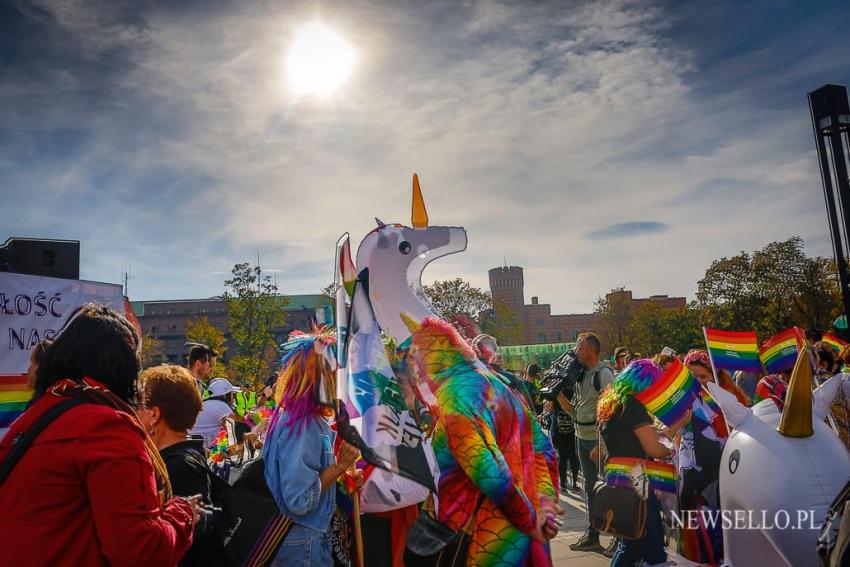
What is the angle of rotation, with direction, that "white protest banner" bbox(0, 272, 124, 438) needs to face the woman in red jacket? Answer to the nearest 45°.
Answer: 0° — it already faces them

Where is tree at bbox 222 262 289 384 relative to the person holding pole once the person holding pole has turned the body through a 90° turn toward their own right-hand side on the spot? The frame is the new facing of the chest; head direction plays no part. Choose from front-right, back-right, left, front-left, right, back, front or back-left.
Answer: back

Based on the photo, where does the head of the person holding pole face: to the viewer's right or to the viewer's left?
to the viewer's right

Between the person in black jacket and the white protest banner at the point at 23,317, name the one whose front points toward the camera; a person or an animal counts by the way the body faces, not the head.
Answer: the white protest banner

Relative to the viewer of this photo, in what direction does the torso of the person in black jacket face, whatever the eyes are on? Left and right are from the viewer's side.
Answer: facing away from the viewer and to the left of the viewer

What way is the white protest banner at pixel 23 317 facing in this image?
toward the camera

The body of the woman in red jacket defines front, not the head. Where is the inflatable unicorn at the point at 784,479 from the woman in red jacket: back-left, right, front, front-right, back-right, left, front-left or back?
front-right

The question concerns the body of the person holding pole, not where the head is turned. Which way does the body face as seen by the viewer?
to the viewer's right

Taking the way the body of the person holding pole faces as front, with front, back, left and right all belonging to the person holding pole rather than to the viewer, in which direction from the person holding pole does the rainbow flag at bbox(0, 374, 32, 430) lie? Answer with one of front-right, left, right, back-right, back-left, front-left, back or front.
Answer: back-left

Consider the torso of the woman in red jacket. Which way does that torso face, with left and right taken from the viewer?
facing away from the viewer and to the right of the viewer

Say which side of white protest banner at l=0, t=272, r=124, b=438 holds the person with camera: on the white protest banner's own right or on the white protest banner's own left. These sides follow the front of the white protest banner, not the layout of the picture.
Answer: on the white protest banner's own left

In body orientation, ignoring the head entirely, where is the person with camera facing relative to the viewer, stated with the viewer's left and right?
facing to the left of the viewer

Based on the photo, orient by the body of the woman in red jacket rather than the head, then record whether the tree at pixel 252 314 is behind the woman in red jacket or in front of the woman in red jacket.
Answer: in front

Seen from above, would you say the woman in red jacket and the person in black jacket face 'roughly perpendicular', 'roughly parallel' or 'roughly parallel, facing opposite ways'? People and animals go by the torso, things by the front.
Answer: roughly perpendicular
